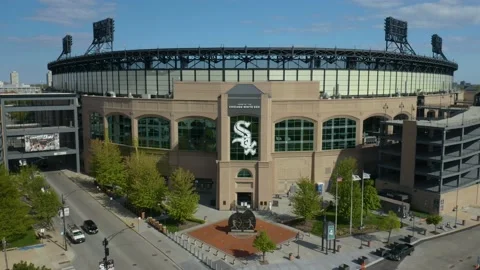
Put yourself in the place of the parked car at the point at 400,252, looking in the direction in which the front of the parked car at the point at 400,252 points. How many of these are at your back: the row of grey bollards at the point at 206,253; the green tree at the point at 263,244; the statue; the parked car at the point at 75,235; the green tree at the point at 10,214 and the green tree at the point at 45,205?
0

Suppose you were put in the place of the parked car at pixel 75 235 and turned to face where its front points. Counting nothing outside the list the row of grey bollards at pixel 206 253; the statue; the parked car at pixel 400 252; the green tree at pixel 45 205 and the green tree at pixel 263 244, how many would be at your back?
1

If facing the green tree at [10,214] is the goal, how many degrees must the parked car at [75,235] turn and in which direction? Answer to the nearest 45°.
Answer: approximately 135° to its right

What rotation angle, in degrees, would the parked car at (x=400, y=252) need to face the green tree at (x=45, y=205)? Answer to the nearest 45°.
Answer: approximately 45° to its right

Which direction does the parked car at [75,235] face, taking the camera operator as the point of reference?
facing the viewer and to the right of the viewer

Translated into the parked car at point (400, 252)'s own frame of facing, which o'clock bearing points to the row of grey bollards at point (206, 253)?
The row of grey bollards is roughly at 1 o'clock from the parked car.

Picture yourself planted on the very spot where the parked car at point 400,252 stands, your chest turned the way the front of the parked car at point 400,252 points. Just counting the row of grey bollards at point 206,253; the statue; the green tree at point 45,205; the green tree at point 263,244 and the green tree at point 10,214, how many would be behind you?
0

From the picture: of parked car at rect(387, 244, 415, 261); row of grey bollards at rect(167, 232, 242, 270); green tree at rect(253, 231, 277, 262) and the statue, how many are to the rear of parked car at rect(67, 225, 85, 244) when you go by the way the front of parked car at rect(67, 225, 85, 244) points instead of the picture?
0

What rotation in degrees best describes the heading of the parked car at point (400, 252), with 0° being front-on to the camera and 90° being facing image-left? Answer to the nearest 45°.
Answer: approximately 45°

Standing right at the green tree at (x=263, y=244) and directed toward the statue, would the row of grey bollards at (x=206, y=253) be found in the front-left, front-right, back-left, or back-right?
front-left

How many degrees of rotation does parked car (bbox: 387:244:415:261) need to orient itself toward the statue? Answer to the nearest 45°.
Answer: approximately 45° to its right

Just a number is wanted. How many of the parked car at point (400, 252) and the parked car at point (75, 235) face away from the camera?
0

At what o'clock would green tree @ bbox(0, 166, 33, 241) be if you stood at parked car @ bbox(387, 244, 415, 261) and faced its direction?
The green tree is roughly at 1 o'clock from the parked car.

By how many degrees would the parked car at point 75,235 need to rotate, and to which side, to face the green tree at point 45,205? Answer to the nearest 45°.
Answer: approximately 180°
